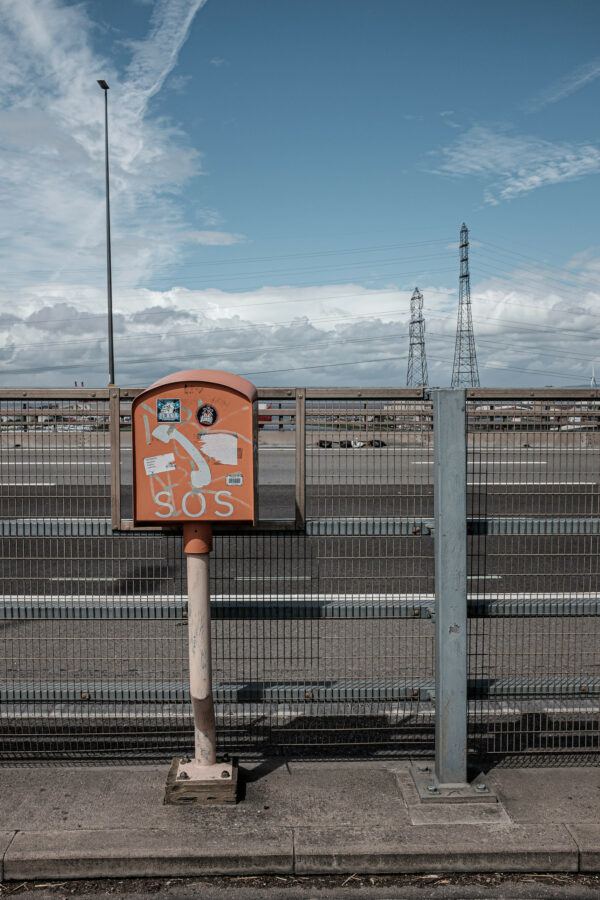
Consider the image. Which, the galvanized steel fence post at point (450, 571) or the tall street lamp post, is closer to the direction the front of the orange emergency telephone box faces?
the galvanized steel fence post

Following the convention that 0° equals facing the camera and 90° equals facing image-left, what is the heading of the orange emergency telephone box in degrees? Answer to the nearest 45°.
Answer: approximately 0°

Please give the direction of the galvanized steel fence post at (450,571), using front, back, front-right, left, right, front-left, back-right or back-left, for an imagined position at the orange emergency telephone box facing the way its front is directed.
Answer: left

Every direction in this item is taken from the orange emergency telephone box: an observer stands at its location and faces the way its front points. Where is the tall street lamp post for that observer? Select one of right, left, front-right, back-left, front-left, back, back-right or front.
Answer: back
